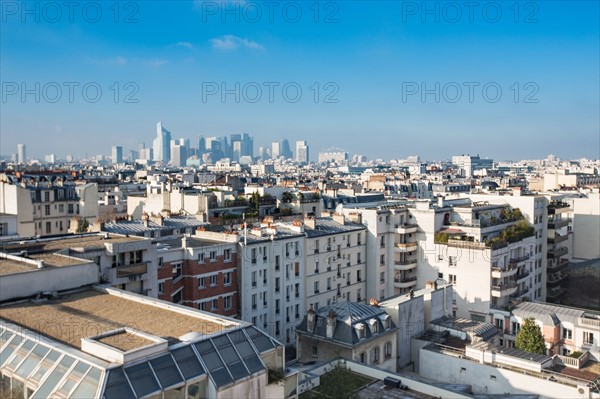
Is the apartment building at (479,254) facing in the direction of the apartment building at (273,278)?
no

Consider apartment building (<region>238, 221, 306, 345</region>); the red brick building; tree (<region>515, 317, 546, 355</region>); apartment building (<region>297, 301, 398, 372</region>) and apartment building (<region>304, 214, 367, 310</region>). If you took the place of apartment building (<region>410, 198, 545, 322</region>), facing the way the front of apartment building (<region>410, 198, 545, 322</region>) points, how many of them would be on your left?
0

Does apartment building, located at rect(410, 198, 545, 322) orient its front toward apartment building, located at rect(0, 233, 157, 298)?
no

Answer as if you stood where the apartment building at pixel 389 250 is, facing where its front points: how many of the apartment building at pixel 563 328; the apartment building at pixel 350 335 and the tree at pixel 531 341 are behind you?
0

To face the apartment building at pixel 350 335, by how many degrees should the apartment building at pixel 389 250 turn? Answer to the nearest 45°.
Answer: approximately 45° to its right

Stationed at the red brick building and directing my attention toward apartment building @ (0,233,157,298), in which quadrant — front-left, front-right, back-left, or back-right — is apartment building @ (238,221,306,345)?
back-left

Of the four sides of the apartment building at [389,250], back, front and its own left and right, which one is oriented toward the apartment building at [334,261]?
right

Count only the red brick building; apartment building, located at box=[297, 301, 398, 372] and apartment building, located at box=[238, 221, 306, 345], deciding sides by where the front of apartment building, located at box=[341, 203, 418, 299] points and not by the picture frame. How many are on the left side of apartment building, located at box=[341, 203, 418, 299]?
0

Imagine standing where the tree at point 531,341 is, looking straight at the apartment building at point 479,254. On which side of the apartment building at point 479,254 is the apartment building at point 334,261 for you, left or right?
left

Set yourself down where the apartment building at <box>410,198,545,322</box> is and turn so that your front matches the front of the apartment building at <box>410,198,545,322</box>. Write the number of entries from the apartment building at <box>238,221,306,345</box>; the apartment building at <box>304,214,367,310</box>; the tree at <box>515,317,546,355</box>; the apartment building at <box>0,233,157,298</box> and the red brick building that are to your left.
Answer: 0

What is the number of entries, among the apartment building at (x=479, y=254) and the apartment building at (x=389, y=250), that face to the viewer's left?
0

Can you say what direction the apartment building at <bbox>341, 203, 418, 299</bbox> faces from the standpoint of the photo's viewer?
facing the viewer and to the right of the viewer

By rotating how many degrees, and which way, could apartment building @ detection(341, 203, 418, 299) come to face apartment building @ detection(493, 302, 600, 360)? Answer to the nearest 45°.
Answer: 0° — it already faces it

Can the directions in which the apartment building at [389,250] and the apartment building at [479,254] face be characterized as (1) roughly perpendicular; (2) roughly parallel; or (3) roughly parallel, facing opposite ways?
roughly parallel

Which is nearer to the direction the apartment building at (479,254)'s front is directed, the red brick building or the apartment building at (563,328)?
the apartment building

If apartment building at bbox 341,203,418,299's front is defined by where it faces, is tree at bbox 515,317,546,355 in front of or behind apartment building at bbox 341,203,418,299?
in front

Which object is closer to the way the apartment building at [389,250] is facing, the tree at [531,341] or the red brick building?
the tree

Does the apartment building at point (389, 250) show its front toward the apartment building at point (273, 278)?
no

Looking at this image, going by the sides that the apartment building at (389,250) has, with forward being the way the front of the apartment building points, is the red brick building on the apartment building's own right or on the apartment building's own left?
on the apartment building's own right
